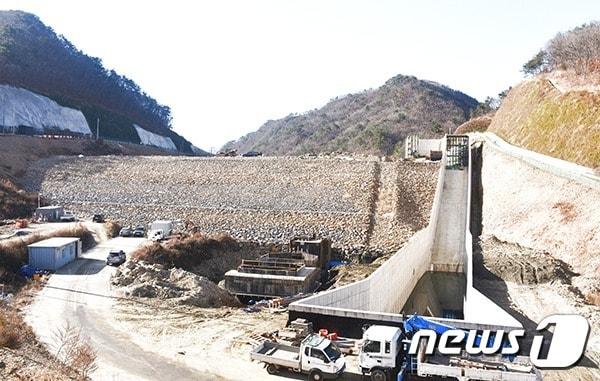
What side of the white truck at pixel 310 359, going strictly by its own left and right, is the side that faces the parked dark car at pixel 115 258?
back

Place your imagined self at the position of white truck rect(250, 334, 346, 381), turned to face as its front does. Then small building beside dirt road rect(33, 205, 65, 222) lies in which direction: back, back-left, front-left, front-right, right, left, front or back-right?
back

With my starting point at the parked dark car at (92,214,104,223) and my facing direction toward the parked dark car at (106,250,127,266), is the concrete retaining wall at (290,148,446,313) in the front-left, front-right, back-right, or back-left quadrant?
front-left

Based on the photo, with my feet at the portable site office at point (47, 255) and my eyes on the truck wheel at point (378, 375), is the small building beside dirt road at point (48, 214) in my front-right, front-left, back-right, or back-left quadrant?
back-left

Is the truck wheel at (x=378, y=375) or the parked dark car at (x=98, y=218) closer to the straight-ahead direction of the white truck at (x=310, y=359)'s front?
the truck wheel

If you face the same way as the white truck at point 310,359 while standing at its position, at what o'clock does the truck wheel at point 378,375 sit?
The truck wheel is roughly at 11 o'clock from the white truck.

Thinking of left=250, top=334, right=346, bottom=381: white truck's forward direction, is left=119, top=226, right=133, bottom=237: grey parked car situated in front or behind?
behind

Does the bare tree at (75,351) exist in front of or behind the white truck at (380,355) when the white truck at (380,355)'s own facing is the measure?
in front

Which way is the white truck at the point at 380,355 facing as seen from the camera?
to the viewer's left

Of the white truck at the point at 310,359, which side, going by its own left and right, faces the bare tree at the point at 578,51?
left

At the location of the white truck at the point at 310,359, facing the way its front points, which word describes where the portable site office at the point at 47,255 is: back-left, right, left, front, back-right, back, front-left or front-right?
back

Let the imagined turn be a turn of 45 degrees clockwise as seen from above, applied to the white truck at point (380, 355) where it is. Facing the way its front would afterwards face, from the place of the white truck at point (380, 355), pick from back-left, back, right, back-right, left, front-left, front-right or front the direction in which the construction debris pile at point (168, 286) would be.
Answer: front

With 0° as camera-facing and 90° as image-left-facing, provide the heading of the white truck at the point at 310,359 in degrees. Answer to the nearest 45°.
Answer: approximately 315°
